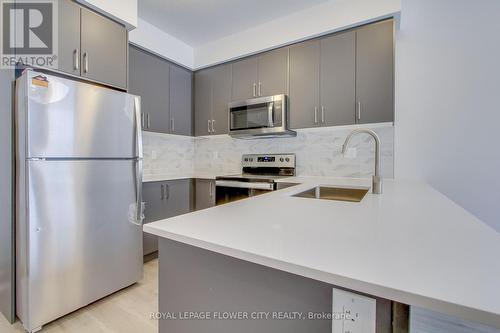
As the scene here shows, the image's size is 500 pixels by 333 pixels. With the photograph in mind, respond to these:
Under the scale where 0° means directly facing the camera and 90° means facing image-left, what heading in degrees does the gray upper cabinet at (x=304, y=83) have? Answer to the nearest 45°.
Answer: approximately 45°

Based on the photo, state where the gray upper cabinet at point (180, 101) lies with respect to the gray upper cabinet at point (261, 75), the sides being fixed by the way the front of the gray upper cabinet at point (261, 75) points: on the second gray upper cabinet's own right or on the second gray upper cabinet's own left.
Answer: on the second gray upper cabinet's own right

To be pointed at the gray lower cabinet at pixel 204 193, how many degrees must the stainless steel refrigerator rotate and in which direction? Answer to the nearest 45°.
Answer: approximately 90° to its left

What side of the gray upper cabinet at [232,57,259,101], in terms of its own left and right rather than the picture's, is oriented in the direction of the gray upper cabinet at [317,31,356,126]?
left

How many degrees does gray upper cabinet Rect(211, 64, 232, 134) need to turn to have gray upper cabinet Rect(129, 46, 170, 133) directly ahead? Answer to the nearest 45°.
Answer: approximately 45° to its right

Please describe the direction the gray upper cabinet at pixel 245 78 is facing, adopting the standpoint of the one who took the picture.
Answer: facing the viewer and to the left of the viewer

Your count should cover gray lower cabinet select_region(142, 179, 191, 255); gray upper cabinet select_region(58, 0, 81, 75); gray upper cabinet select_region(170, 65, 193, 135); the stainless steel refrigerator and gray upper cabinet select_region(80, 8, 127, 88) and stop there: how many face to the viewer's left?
0

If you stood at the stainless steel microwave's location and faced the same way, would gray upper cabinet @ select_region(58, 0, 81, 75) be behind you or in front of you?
in front

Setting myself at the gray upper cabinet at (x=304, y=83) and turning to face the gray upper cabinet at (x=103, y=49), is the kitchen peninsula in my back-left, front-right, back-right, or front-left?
front-left

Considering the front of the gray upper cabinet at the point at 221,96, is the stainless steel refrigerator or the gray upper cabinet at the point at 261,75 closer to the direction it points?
the stainless steel refrigerator

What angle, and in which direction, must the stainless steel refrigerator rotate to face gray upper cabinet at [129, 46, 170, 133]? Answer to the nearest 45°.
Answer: approximately 90° to its left

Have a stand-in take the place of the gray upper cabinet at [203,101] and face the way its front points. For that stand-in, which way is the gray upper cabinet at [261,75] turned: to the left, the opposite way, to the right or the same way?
the same way

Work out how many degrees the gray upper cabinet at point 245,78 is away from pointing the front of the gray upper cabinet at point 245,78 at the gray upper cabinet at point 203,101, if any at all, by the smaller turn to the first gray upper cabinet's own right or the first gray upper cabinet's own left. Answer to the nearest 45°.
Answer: approximately 90° to the first gray upper cabinet's own right

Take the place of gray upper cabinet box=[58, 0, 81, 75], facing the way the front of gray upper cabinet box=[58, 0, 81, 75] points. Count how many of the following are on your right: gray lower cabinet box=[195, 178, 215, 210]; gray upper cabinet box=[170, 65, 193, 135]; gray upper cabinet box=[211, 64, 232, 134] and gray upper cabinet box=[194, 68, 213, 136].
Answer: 0
